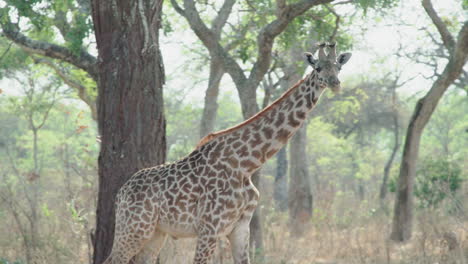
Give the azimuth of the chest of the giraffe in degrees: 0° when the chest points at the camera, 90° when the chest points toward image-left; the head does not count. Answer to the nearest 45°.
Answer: approximately 270°

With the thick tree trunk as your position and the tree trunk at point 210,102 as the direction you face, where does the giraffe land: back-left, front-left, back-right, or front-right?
back-right

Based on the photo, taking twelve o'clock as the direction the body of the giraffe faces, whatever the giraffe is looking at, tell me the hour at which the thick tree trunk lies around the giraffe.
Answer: The thick tree trunk is roughly at 7 o'clock from the giraffe.

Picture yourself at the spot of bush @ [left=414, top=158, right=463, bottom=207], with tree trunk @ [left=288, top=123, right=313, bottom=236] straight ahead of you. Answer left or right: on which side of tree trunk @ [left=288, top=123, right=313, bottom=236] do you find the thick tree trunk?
left

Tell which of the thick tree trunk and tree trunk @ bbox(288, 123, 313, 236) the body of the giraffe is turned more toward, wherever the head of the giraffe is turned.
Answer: the tree trunk

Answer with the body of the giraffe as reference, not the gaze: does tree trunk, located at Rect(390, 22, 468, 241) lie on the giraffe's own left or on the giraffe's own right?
on the giraffe's own left

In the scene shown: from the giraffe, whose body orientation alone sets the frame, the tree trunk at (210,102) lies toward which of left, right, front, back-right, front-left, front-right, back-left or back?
left

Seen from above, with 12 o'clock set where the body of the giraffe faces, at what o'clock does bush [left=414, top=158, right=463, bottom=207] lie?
The bush is roughly at 10 o'clock from the giraffe.
